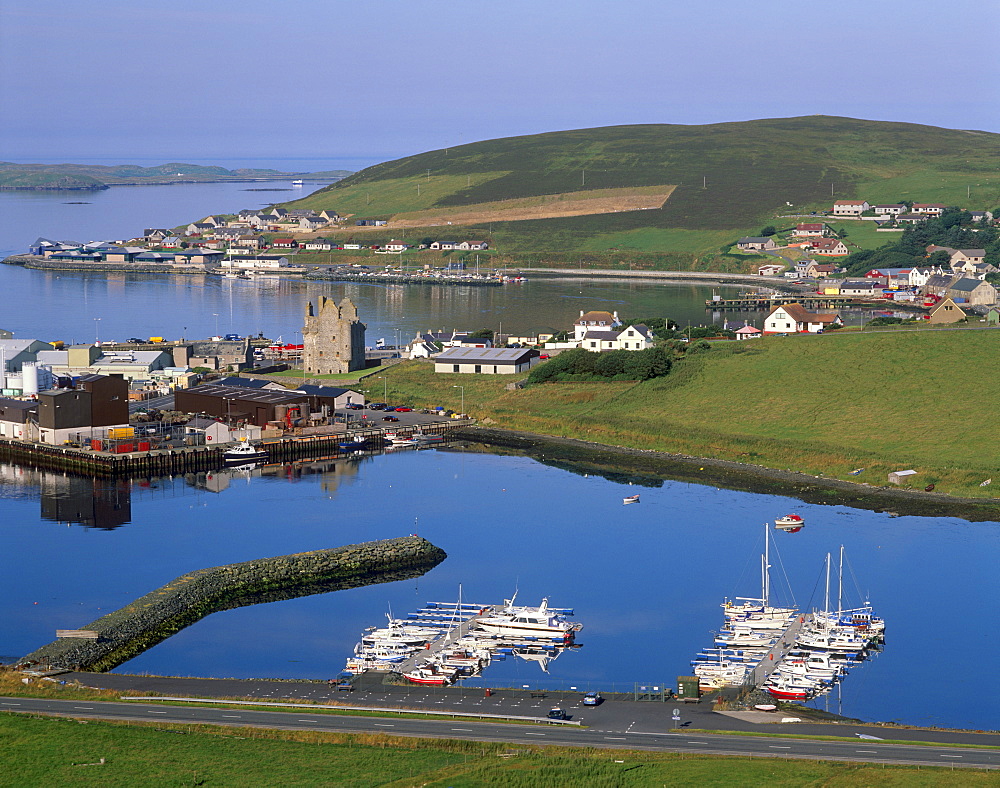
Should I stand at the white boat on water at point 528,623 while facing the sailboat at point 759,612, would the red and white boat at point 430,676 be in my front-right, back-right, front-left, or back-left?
back-right

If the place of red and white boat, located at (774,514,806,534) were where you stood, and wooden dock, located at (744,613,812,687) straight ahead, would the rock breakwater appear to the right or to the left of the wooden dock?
right

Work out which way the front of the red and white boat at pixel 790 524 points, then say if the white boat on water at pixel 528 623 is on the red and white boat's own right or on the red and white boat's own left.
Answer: on the red and white boat's own left

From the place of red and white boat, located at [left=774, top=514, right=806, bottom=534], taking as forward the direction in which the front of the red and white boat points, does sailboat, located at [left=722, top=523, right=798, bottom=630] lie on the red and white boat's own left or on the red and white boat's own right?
on the red and white boat's own left

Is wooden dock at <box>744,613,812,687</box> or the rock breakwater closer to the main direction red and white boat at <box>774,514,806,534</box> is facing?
the rock breakwater

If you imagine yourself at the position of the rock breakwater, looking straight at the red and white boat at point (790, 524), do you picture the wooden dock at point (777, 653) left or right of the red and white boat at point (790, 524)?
right

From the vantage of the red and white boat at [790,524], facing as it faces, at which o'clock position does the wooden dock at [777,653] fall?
The wooden dock is roughly at 9 o'clock from the red and white boat.

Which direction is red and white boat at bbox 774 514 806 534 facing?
to the viewer's left

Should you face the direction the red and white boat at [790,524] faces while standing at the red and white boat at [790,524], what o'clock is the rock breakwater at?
The rock breakwater is roughly at 11 o'clock from the red and white boat.
